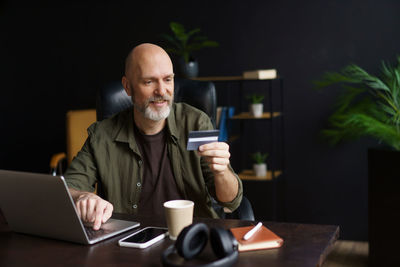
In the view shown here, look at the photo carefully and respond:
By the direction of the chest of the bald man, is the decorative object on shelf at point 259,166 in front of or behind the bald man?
behind

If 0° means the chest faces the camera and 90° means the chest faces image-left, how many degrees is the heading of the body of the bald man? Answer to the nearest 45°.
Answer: approximately 0°

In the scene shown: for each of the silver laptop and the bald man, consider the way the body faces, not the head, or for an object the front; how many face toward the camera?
1

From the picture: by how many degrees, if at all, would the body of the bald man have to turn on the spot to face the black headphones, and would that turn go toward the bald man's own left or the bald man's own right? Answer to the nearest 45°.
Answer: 0° — they already face it

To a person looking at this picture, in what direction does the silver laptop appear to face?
facing away from the viewer and to the right of the viewer
